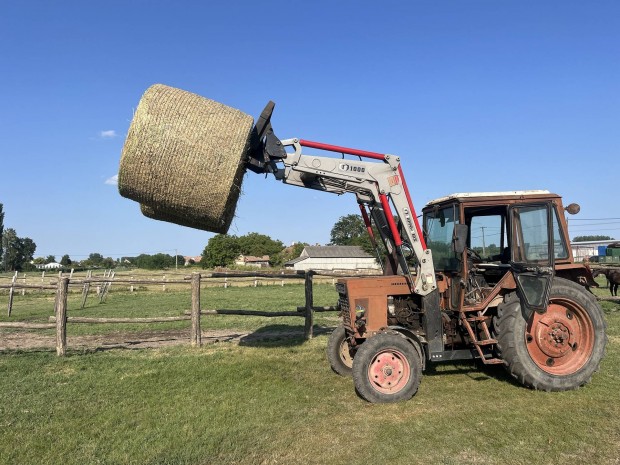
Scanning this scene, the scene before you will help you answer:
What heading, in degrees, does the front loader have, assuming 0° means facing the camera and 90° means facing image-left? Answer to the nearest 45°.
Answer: approximately 45°
